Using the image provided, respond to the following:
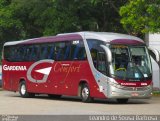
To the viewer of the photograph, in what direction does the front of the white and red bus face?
facing the viewer and to the right of the viewer
